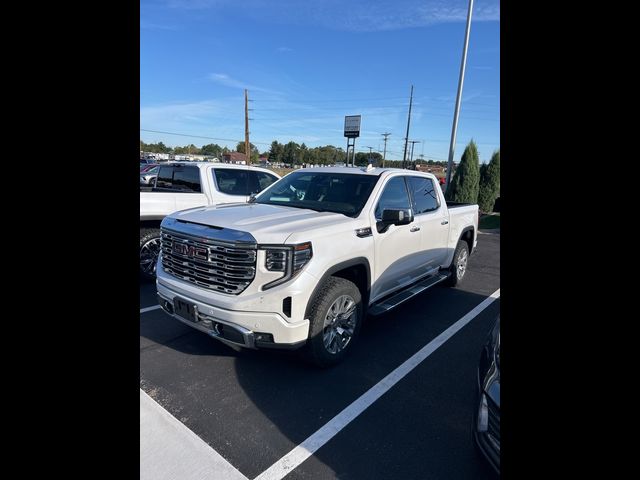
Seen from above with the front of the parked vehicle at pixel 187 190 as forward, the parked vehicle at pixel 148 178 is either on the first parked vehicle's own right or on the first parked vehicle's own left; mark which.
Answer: on the first parked vehicle's own left

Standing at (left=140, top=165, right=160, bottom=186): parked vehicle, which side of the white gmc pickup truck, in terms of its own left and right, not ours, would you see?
right

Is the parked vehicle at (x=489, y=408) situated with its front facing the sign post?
no

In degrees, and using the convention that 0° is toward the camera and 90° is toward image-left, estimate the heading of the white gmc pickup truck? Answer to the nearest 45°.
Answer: approximately 45°

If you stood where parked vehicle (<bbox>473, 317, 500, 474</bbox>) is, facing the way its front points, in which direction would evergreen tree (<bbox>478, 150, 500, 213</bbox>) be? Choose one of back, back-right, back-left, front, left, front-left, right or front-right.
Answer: back-right

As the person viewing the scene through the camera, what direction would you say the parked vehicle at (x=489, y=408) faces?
facing the viewer and to the left of the viewer

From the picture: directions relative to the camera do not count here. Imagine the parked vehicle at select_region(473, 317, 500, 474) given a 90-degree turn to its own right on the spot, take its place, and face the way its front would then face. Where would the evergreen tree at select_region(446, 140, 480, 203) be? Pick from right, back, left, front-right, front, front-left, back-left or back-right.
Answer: front-right

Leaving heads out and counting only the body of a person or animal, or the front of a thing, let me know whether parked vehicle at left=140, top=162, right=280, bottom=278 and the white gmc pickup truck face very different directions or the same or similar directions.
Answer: very different directions

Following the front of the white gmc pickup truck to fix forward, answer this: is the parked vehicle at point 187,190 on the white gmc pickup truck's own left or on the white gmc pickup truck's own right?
on the white gmc pickup truck's own right

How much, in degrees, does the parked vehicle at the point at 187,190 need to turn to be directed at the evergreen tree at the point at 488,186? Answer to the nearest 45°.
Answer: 0° — it already faces it

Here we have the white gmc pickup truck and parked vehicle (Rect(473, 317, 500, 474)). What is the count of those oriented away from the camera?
0
